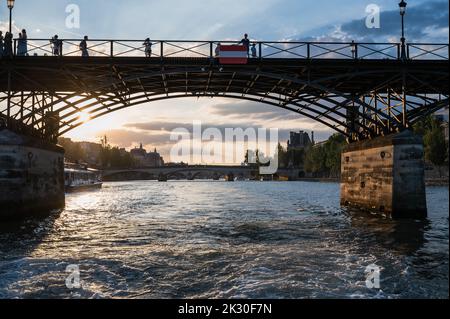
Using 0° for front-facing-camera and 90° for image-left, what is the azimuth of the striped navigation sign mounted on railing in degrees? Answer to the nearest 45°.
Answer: approximately 0°

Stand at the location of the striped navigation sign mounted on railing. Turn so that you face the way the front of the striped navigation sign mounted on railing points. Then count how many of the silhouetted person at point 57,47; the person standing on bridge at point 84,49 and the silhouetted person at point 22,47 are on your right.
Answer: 3

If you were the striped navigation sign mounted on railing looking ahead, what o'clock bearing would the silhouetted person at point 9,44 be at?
The silhouetted person is roughly at 3 o'clock from the striped navigation sign mounted on railing.

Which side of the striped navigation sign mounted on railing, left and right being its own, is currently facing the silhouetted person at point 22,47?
right

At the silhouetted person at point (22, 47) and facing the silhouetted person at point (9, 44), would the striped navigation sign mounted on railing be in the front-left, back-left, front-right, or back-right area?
back-left

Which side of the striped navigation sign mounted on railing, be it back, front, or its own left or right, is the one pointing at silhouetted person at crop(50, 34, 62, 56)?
right
